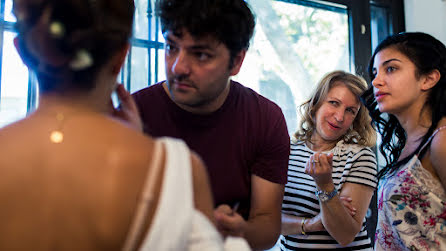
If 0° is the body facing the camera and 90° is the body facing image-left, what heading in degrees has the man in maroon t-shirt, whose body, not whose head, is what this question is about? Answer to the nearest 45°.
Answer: approximately 45°

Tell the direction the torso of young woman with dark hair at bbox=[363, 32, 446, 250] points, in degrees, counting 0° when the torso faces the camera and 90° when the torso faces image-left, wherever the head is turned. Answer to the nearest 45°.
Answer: approximately 45°

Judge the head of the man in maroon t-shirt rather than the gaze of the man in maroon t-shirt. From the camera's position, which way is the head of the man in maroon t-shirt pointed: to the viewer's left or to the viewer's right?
to the viewer's left

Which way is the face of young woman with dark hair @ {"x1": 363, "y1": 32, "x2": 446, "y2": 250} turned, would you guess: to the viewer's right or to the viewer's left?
to the viewer's left
